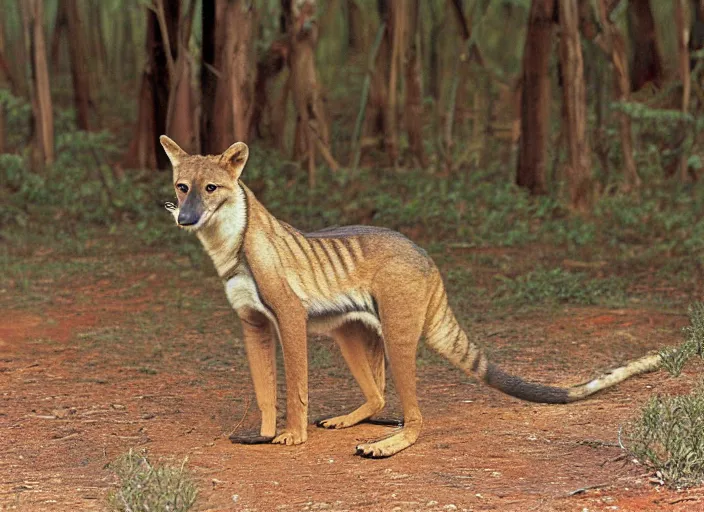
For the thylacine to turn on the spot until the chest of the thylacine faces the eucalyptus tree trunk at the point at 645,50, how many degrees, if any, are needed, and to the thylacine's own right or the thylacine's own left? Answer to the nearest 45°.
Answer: approximately 135° to the thylacine's own right

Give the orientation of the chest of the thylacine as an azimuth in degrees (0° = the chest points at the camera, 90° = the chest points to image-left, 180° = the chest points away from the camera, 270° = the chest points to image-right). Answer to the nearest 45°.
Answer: approximately 45°

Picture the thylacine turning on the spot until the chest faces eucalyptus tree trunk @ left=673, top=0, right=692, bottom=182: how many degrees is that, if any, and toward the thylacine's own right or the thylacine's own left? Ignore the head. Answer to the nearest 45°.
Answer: approximately 180°

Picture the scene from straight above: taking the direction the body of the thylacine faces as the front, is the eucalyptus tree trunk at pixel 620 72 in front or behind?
behind

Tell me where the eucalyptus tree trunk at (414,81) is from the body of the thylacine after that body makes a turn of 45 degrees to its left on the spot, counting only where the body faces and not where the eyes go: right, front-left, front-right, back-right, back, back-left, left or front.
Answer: back

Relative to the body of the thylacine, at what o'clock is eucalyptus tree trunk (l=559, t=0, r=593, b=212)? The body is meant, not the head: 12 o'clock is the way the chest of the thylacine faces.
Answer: The eucalyptus tree trunk is roughly at 5 o'clock from the thylacine.

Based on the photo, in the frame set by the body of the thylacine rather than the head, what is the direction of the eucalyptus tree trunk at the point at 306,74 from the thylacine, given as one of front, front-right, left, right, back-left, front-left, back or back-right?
back-right
